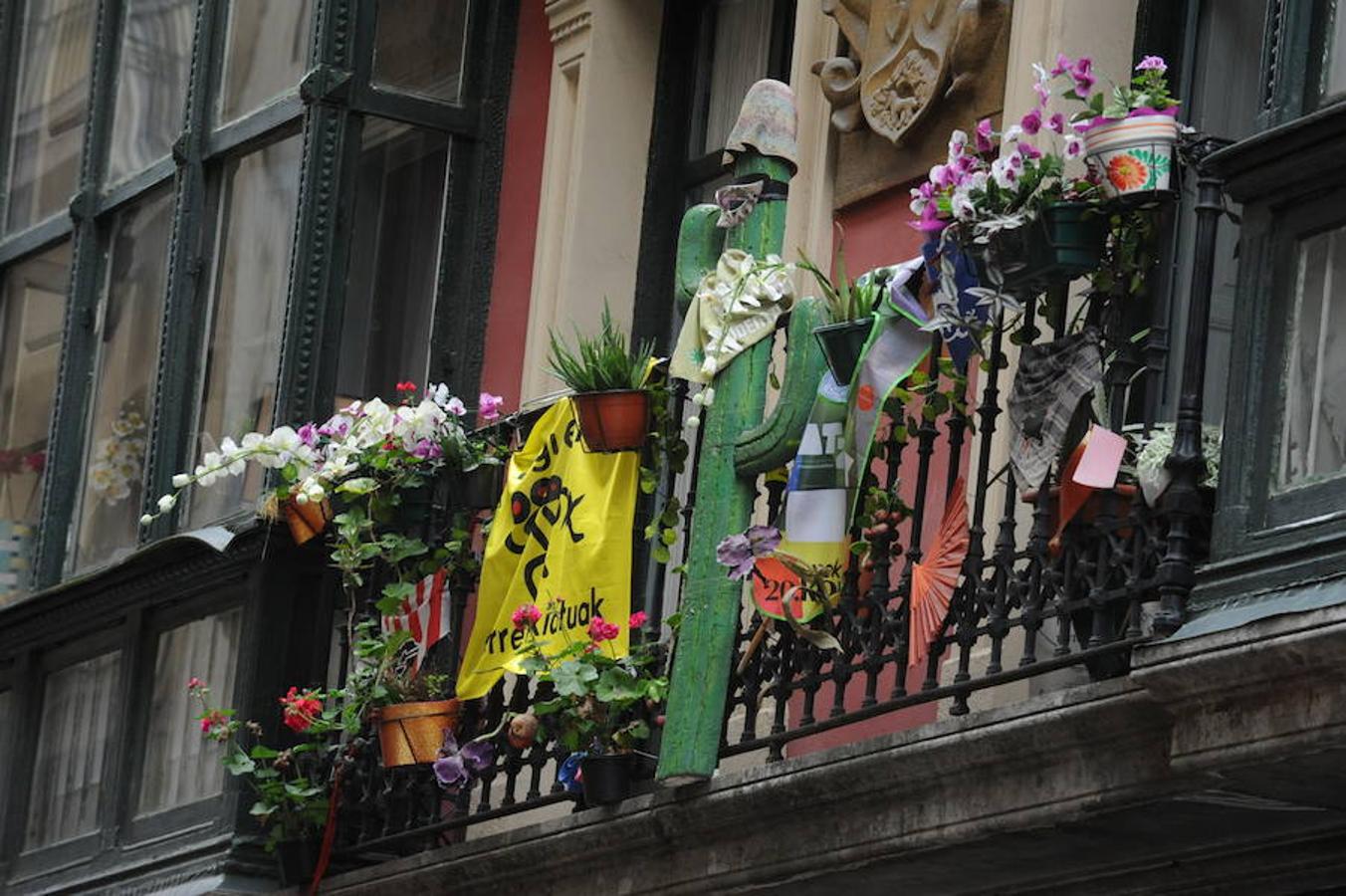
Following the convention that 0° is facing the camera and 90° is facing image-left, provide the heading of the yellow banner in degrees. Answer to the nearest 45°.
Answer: approximately 0°

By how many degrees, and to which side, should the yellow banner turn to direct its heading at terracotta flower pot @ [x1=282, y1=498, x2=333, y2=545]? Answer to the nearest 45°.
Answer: approximately 135° to its right

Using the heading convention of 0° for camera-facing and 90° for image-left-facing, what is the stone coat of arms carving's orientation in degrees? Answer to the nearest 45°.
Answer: approximately 0°

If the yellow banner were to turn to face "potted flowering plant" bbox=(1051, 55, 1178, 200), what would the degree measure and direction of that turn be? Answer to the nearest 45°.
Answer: approximately 45° to its left

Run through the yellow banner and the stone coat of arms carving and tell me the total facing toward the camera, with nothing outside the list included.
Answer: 2
